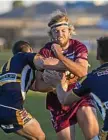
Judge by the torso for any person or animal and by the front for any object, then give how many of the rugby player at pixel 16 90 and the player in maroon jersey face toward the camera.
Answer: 1

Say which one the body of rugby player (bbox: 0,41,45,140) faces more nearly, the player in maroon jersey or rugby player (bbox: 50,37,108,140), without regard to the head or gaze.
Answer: the player in maroon jersey

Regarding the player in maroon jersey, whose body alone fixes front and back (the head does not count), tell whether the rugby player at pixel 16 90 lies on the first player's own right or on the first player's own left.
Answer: on the first player's own right

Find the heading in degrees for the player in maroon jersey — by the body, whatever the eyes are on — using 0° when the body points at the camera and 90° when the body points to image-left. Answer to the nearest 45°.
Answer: approximately 0°

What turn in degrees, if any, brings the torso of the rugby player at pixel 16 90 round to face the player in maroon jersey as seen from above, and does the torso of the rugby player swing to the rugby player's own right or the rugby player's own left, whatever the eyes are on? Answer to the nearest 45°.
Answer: approximately 45° to the rugby player's own right

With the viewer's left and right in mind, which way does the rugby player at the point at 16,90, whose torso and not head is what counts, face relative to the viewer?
facing away from the viewer and to the right of the viewer
